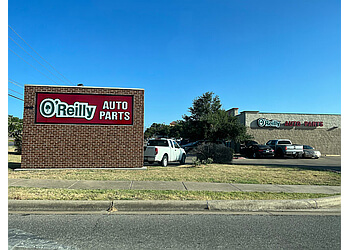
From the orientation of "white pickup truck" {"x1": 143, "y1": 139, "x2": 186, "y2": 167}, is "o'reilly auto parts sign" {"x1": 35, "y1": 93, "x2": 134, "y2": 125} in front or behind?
behind

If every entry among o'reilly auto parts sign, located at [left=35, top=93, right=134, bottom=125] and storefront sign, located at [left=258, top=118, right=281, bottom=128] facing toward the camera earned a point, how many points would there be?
2

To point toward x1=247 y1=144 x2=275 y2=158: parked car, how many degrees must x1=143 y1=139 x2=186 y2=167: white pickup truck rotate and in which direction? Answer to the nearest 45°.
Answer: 0° — it already faces it

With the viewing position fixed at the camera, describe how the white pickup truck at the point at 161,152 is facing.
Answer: facing away from the viewer and to the right of the viewer

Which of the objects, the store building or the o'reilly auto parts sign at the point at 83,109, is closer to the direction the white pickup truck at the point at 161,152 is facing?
the store building

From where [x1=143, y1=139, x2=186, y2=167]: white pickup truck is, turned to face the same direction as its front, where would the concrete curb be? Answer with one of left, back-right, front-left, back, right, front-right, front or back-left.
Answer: back-right

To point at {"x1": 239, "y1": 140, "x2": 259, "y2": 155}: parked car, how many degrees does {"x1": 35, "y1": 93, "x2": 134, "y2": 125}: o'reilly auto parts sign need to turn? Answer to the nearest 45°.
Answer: approximately 135° to its left
